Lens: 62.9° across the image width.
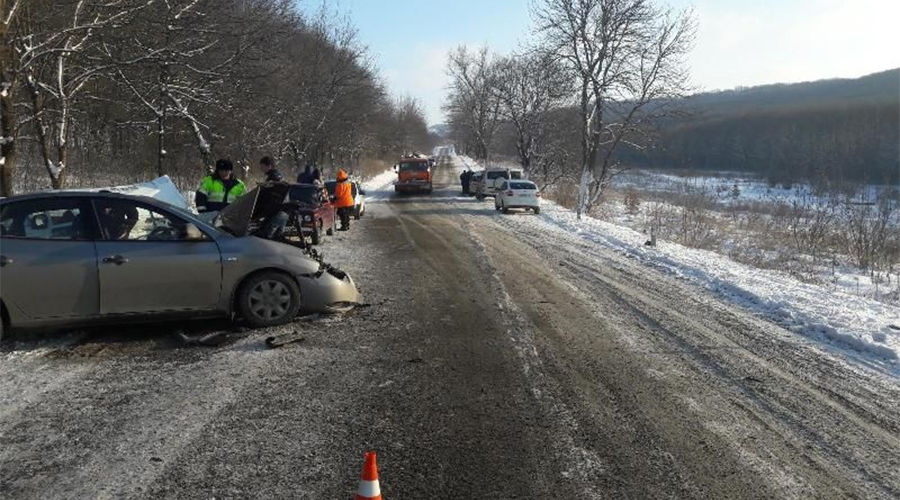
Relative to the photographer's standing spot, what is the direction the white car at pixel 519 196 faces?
facing away from the viewer

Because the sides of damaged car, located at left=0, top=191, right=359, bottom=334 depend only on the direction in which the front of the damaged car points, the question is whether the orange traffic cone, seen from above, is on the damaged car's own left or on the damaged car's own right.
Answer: on the damaged car's own right

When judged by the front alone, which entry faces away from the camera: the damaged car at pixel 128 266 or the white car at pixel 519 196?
the white car

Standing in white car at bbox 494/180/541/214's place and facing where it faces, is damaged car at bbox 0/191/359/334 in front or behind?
behind

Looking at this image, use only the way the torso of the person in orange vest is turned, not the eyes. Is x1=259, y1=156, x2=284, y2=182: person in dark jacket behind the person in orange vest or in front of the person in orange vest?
behind

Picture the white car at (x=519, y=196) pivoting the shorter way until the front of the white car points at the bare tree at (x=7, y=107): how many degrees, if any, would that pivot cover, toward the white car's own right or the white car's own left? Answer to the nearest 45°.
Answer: approximately 135° to the white car's own left

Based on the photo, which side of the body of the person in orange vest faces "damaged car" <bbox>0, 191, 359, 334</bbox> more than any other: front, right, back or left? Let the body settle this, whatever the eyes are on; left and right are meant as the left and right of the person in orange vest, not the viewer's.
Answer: back

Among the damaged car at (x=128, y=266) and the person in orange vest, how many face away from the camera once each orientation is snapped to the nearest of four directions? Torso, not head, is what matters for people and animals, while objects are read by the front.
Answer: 1

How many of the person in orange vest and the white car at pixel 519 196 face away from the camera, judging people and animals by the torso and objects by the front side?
2

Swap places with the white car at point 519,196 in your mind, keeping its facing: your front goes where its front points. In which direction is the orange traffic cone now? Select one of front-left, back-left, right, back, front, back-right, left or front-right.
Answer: back

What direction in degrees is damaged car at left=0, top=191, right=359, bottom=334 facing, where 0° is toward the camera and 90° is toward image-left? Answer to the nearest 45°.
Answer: approximately 270°

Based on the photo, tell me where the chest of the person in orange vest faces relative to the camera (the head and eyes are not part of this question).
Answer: away from the camera

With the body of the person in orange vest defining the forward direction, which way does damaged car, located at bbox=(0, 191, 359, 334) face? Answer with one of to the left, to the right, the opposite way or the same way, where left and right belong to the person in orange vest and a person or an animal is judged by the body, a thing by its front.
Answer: to the right

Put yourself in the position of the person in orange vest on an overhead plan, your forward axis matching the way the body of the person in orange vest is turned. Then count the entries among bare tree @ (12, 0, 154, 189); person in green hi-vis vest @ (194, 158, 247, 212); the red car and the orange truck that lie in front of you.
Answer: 1

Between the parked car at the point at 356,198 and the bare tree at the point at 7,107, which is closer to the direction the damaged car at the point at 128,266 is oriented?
the parked car
